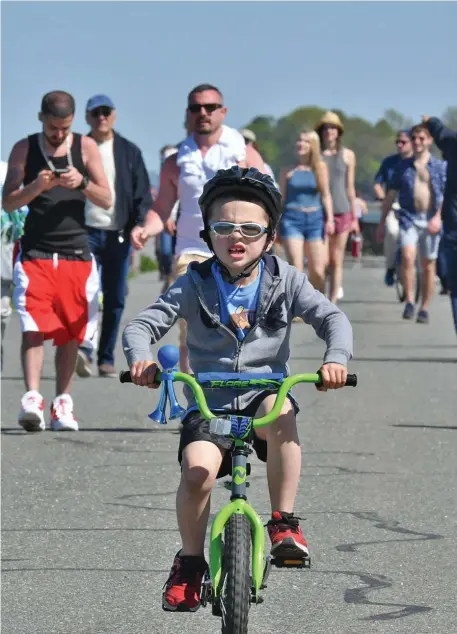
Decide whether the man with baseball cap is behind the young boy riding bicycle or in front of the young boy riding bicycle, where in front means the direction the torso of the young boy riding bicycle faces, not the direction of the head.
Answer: behind

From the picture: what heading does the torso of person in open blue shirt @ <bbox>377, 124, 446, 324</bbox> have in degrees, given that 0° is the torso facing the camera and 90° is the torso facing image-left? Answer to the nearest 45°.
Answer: approximately 0°

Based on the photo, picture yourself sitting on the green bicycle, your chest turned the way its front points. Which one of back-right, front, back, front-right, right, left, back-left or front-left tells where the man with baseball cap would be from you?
back

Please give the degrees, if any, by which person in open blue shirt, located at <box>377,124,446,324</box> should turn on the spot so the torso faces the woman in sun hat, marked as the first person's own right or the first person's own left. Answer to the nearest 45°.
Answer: approximately 90° to the first person's own right

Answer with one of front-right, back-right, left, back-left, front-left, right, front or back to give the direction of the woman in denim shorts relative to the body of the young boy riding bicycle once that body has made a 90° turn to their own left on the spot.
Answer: left
